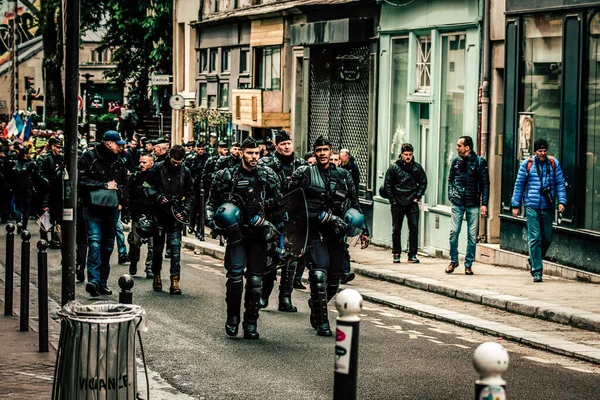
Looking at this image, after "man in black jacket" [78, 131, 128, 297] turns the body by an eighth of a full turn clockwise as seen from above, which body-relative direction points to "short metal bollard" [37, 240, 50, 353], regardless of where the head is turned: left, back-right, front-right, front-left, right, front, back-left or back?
front

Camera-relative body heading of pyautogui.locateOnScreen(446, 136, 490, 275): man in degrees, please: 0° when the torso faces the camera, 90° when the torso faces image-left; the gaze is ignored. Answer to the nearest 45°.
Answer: approximately 45°

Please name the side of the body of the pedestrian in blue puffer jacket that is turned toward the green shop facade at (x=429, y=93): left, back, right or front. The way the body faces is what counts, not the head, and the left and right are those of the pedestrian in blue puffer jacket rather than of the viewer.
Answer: back

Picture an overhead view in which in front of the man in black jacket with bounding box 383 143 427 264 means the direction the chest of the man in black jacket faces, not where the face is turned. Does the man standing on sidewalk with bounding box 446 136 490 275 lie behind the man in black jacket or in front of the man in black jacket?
in front

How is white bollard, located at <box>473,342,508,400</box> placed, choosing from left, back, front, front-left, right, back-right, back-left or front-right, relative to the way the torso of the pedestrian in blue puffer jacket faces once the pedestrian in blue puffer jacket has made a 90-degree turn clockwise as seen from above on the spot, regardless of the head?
left

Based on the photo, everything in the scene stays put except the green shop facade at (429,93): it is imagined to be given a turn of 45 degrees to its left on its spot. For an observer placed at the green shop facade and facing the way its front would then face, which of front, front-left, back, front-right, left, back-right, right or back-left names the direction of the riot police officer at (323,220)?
front

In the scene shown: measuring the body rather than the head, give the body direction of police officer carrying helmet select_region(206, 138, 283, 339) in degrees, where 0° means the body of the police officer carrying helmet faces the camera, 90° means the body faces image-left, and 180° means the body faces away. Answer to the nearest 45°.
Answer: approximately 0°

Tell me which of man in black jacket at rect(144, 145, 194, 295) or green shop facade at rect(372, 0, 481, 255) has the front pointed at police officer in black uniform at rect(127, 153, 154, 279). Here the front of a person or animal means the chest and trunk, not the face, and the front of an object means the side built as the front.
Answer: the green shop facade

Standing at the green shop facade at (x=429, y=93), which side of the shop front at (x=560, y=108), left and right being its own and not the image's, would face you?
right

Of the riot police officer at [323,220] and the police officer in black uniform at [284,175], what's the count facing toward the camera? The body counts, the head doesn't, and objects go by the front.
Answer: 2

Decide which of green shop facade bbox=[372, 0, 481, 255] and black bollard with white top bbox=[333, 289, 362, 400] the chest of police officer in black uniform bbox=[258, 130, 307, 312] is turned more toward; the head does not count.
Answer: the black bollard with white top

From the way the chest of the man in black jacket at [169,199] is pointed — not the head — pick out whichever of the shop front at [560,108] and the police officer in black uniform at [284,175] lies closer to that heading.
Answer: the police officer in black uniform

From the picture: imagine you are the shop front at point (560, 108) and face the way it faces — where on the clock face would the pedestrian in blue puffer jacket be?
The pedestrian in blue puffer jacket is roughly at 11 o'clock from the shop front.

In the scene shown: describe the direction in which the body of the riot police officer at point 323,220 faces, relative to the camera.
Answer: toward the camera
